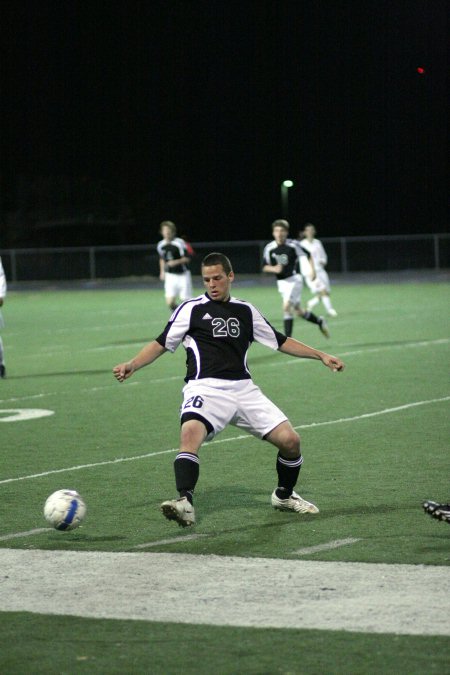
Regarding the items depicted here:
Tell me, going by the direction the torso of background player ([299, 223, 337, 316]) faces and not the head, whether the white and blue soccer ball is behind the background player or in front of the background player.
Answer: in front

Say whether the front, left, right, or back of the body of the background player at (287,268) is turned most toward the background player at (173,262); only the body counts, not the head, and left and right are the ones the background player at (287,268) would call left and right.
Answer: right

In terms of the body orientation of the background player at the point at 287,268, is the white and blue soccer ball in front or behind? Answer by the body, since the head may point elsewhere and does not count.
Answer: in front

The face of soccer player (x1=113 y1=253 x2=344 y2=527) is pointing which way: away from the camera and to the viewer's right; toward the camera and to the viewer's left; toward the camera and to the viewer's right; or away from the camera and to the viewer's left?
toward the camera and to the viewer's left

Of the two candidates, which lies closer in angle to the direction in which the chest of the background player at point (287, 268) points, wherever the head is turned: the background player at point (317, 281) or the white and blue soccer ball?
the white and blue soccer ball

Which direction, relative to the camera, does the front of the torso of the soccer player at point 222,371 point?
toward the camera

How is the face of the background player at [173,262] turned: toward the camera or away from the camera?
toward the camera

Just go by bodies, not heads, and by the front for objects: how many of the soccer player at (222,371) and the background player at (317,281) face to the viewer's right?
0

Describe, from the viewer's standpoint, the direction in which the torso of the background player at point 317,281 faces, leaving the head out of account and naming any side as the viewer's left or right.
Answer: facing the viewer and to the left of the viewer

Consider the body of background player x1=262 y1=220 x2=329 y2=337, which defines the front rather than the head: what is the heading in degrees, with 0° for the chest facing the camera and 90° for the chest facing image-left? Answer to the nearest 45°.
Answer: approximately 45°

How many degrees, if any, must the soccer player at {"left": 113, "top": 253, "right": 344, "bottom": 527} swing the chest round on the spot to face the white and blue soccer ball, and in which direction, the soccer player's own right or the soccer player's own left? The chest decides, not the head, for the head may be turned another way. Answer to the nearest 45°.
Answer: approximately 45° to the soccer player's own right

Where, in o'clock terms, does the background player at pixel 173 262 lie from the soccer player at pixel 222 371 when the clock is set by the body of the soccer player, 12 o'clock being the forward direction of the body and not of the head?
The background player is roughly at 6 o'clock from the soccer player.

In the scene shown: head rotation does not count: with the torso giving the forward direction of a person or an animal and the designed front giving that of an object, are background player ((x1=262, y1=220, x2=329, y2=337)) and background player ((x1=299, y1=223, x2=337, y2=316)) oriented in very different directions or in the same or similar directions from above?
same or similar directions

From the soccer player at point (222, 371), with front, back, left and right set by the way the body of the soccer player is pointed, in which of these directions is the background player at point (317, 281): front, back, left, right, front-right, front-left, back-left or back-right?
back

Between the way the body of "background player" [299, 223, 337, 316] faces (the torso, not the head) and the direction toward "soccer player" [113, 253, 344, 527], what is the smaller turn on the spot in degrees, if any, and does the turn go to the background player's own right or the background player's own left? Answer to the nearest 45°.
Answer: approximately 45° to the background player's own left

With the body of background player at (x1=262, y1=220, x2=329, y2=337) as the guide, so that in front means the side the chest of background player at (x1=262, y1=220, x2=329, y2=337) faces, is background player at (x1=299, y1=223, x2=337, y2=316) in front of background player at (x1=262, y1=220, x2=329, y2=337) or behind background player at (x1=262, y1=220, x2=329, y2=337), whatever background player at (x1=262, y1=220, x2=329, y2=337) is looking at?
behind
